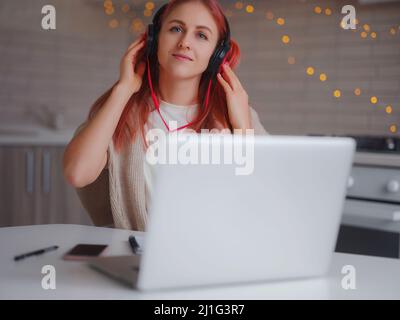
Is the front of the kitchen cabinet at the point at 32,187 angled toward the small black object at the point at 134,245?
yes

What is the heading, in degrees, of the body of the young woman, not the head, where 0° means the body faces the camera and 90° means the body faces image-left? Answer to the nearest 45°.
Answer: approximately 0°

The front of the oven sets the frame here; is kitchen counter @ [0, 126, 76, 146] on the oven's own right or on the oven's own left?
on the oven's own right

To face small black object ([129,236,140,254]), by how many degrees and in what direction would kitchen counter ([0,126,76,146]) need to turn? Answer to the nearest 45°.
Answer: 0° — it already faces it

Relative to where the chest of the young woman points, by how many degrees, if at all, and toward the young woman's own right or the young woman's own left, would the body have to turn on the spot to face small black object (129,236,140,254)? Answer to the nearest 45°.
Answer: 0° — they already face it

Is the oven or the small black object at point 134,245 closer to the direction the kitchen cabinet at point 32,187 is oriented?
the small black object

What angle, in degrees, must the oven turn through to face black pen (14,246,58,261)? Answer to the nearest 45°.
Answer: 0° — it already faces it

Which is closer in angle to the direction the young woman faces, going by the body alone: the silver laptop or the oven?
the silver laptop

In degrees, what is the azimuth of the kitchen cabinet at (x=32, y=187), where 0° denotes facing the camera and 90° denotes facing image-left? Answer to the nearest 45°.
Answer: approximately 0°
